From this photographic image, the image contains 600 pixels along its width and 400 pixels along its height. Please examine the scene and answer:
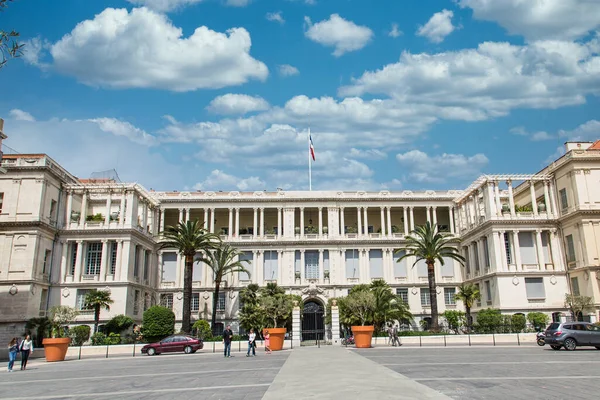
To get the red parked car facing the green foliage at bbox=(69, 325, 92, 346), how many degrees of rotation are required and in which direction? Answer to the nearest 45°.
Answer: approximately 45° to its right

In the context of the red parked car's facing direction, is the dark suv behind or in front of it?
behind

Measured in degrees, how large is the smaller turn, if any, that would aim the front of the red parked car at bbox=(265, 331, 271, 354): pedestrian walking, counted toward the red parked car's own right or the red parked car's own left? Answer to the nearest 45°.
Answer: approximately 135° to the red parked car's own left

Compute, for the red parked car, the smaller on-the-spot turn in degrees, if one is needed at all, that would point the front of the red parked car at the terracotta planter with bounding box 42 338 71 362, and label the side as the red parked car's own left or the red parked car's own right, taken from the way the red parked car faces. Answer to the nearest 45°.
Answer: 0° — it already faces it

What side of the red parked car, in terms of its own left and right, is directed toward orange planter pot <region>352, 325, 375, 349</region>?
back

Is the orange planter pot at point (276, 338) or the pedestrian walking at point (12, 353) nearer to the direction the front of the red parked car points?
the pedestrian walking

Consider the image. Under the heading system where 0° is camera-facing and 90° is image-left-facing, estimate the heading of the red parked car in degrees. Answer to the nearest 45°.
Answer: approximately 90°

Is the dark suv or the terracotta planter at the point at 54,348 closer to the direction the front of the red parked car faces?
the terracotta planter

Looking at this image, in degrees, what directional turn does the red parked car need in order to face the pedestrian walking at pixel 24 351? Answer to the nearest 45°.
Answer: approximately 45° to its left
